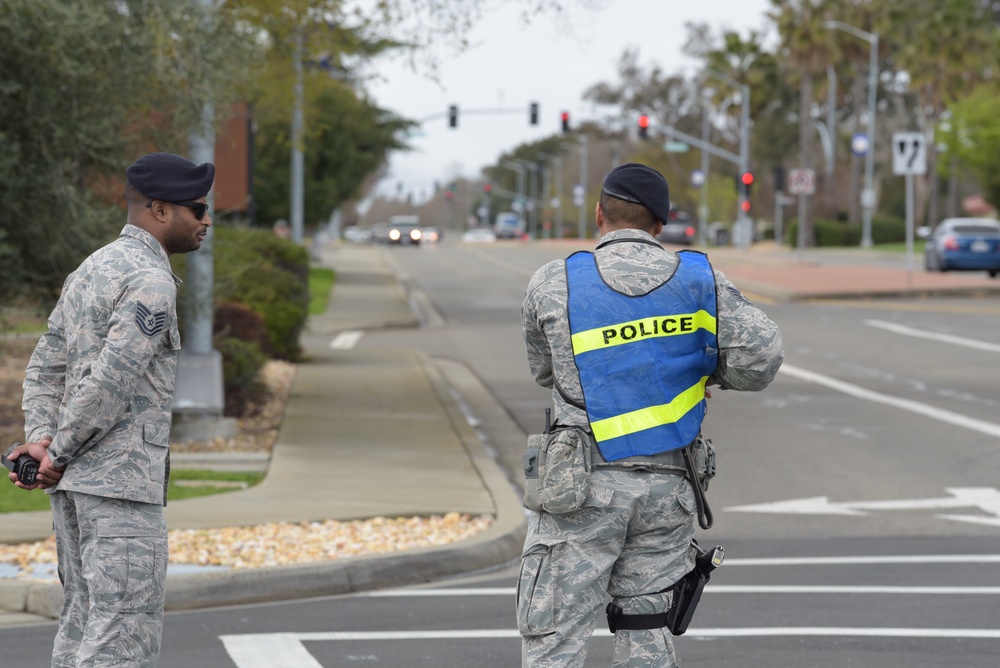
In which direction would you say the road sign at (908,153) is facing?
toward the camera

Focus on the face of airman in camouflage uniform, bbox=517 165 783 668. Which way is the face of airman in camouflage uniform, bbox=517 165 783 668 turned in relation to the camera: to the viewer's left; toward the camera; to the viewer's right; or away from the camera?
away from the camera

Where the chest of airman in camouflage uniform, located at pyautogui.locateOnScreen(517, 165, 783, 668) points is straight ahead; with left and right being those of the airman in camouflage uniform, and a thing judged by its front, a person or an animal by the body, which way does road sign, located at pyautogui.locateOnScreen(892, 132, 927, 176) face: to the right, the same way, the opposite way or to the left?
the opposite way

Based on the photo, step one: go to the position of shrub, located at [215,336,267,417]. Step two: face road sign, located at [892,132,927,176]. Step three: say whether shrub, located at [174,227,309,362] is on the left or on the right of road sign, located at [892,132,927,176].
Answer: left

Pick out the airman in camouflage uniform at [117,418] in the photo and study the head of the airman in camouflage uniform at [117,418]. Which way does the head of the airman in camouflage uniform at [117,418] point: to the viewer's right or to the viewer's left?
to the viewer's right

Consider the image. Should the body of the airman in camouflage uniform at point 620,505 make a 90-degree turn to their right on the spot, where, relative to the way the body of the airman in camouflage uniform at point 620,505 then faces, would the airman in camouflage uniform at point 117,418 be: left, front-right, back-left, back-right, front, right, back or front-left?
back

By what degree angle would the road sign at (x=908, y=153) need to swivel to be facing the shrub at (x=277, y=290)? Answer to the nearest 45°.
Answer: approximately 45° to its right

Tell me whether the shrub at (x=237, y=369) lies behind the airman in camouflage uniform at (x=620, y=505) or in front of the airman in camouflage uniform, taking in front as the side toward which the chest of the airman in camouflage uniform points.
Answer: in front

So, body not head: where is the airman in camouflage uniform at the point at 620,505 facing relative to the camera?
away from the camera

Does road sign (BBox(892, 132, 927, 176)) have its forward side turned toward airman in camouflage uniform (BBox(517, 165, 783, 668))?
yes
